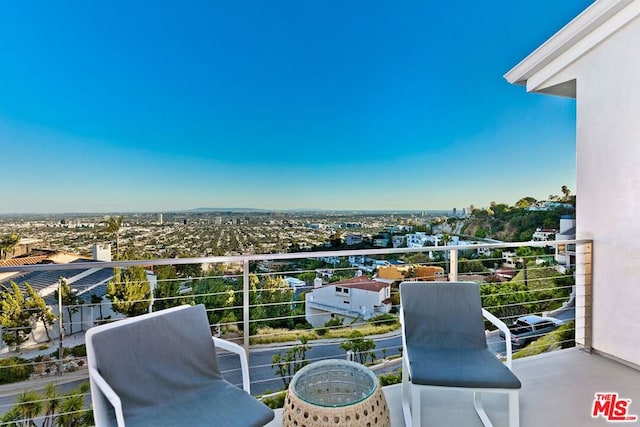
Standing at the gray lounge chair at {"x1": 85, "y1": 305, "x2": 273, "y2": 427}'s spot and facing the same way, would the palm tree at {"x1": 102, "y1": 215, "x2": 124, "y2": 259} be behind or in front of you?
behind

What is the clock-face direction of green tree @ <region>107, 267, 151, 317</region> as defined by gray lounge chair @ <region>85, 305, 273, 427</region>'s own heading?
The green tree is roughly at 7 o'clock from the gray lounge chair.

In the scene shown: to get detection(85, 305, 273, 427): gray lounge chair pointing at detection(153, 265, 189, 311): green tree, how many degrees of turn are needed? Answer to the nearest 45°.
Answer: approximately 135° to its left

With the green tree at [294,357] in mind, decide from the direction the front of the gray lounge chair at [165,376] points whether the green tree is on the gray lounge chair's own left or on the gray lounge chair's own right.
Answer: on the gray lounge chair's own left

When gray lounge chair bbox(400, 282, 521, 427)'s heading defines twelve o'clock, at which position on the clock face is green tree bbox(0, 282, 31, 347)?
The green tree is roughly at 3 o'clock from the gray lounge chair.

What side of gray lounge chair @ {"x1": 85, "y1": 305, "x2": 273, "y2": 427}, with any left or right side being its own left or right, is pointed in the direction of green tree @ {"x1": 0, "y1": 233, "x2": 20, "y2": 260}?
back

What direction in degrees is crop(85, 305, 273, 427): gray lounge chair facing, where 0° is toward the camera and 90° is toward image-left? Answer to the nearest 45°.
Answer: approximately 315°

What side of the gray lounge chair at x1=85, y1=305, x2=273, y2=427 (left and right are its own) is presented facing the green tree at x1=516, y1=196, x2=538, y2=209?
left

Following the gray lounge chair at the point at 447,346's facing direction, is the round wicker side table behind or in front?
in front

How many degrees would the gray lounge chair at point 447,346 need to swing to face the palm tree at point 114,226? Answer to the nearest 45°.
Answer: approximately 90° to its right

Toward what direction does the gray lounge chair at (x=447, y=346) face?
toward the camera

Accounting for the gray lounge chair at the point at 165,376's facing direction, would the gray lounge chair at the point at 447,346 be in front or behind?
in front

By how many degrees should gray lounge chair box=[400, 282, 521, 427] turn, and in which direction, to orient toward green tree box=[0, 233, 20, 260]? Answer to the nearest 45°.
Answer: approximately 90° to its right

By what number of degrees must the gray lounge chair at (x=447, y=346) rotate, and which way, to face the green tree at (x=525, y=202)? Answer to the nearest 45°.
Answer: approximately 180°

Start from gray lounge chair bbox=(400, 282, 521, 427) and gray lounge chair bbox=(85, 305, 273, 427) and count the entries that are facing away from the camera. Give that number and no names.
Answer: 0
